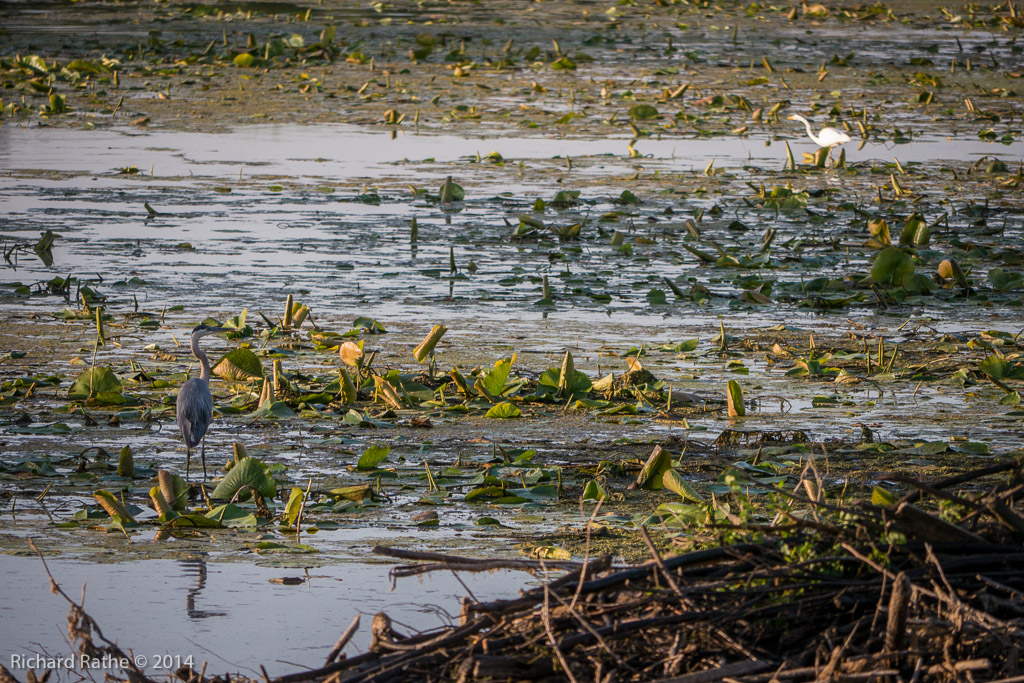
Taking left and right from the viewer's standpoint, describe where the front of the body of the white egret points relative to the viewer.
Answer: facing to the left of the viewer

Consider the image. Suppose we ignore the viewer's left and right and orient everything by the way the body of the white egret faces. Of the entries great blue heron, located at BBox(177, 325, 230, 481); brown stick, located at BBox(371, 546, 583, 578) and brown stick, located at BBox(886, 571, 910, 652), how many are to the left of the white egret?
3

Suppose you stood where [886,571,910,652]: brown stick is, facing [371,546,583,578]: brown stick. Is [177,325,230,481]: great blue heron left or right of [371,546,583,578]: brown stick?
right

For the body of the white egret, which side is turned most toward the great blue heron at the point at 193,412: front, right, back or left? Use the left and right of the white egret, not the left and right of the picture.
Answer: left

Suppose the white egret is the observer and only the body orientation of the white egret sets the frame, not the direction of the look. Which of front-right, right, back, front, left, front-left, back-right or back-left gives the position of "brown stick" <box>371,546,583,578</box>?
left
